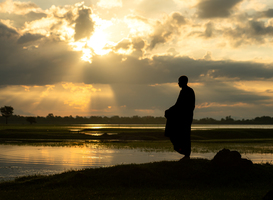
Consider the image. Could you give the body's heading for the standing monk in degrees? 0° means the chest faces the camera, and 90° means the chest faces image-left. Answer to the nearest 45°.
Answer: approximately 90°

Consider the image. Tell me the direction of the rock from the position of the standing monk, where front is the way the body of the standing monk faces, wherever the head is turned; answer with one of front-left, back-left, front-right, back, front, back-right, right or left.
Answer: back
